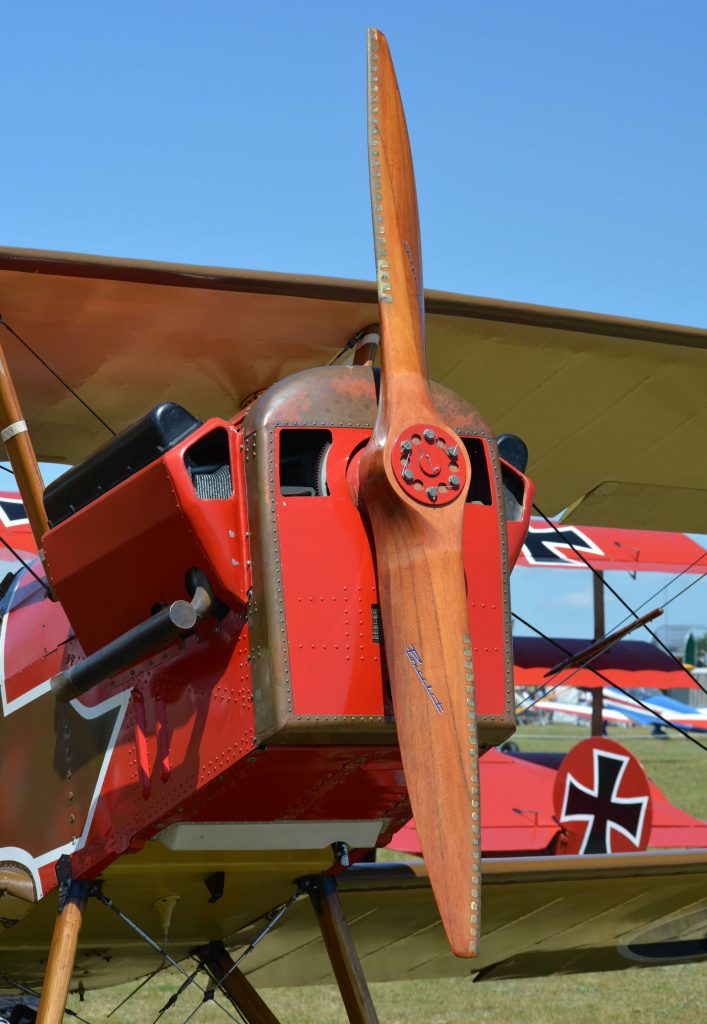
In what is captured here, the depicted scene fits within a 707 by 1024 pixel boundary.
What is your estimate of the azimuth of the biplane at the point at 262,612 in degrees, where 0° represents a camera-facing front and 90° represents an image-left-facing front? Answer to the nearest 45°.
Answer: approximately 315°
